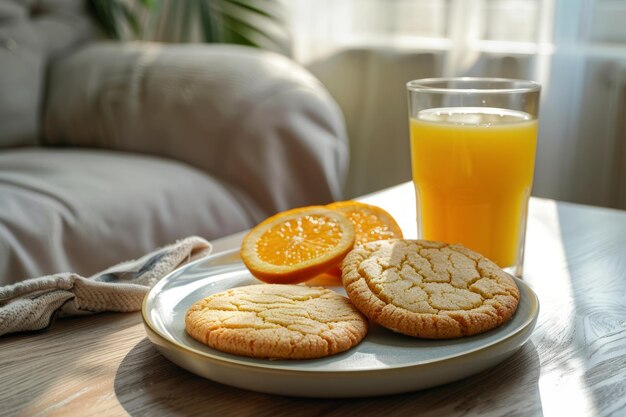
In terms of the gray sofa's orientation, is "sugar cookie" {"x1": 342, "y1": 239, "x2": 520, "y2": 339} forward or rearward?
forward

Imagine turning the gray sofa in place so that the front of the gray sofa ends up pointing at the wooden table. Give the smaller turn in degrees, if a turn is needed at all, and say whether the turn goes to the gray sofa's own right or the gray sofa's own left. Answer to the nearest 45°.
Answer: approximately 45° to the gray sofa's own right

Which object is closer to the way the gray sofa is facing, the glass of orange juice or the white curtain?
the glass of orange juice

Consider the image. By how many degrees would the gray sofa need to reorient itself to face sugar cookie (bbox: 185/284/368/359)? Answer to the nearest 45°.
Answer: approximately 45° to its right

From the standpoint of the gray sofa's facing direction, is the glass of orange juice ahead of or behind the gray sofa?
ahead
